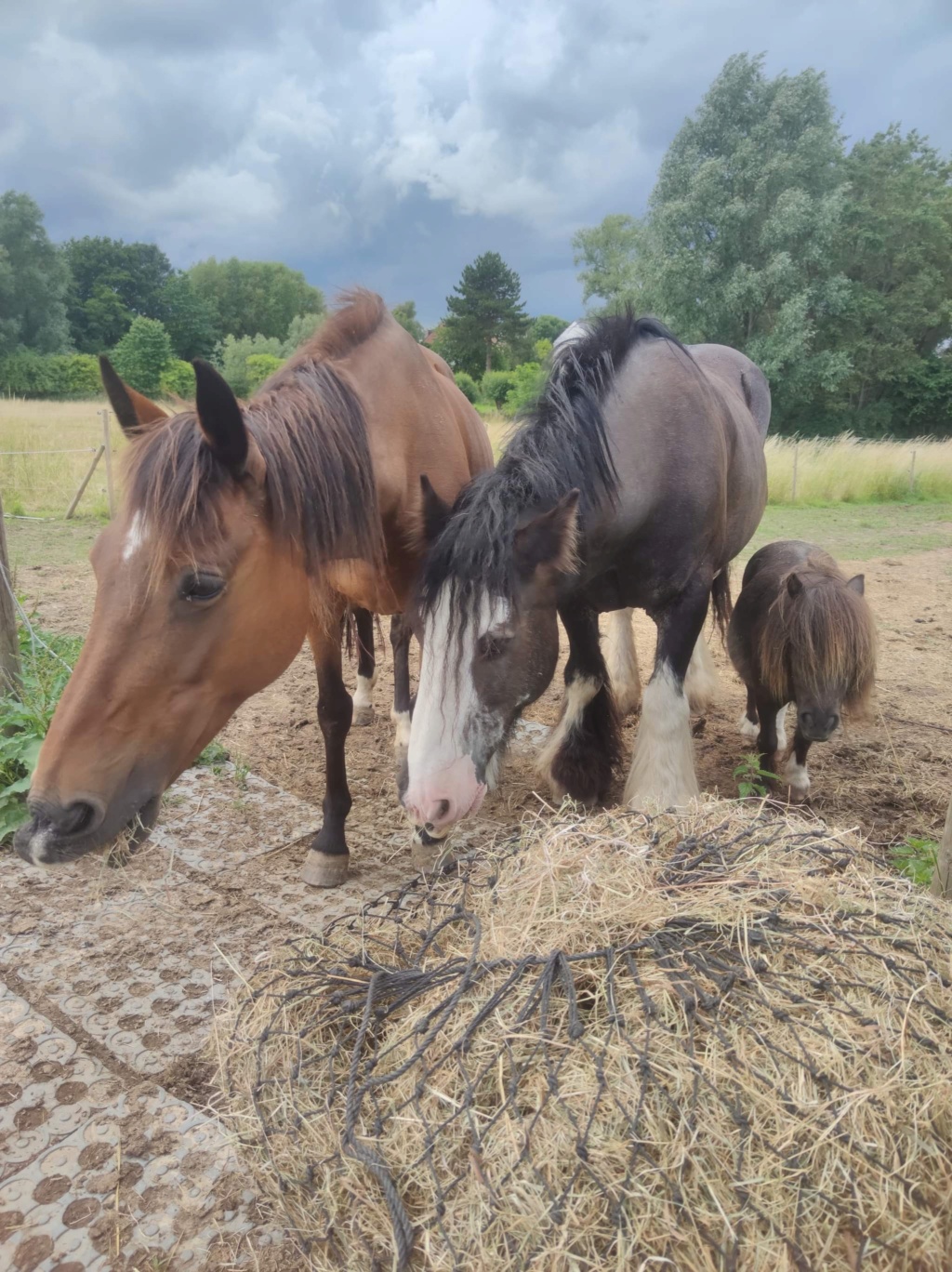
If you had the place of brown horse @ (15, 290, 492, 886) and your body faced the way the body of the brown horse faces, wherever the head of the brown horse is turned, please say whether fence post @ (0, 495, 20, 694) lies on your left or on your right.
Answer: on your right

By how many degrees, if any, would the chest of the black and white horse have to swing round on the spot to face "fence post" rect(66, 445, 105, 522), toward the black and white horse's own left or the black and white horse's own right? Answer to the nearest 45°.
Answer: approximately 90° to the black and white horse's own right

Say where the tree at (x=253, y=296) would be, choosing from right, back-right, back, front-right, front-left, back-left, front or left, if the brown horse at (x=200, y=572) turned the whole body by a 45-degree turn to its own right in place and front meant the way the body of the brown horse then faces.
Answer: right

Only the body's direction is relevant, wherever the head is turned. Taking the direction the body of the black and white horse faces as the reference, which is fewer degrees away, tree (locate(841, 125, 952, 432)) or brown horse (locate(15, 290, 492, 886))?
the brown horse

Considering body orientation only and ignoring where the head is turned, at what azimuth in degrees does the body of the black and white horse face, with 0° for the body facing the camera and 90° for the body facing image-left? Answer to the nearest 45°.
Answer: approximately 45°

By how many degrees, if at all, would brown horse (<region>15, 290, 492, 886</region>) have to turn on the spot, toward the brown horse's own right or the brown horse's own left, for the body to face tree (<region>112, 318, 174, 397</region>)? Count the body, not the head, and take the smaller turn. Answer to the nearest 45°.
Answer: approximately 135° to the brown horse's own right

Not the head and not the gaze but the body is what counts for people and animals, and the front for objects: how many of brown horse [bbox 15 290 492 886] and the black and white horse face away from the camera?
0

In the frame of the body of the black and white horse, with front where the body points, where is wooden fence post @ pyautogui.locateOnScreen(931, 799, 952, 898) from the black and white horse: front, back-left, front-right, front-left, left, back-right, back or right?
left

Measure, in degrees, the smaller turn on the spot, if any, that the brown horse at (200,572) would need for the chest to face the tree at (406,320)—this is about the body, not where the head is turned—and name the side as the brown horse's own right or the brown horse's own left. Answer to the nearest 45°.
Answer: approximately 135° to the brown horse's own right
